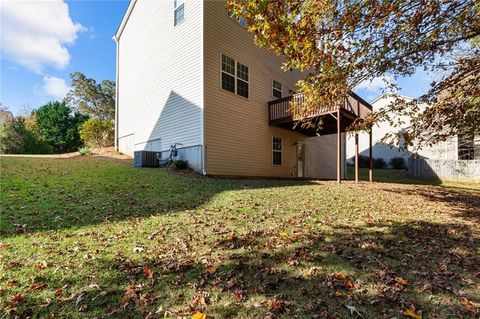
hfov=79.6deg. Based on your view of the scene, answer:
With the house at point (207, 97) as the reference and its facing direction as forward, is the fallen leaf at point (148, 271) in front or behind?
behind

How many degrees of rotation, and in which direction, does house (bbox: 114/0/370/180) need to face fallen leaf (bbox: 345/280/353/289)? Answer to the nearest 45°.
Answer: approximately 135° to its left

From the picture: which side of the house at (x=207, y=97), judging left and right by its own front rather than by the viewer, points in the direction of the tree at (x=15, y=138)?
front

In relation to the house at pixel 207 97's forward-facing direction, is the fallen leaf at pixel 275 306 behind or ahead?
behind

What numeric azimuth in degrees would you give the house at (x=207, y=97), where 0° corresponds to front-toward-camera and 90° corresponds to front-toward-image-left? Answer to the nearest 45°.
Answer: approximately 135°

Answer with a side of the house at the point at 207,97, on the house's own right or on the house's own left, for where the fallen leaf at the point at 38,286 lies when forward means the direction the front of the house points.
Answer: on the house's own left

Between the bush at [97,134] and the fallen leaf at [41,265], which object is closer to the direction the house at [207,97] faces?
the bush

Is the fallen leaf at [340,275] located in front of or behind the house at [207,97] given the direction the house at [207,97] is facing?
behind

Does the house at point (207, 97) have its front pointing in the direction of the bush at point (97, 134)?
yes

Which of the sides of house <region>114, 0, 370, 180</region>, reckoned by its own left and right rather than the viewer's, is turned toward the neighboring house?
right

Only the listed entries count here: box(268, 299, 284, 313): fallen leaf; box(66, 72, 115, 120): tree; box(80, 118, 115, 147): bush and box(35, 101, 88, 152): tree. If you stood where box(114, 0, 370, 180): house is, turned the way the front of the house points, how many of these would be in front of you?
3

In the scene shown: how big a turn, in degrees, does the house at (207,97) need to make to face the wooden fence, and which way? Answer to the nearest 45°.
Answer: approximately 90° to its right

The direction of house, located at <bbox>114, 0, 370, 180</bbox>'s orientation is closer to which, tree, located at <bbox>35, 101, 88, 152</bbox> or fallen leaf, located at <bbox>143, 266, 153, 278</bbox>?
the tree

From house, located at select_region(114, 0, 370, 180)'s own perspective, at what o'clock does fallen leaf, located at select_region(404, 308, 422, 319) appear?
The fallen leaf is roughly at 7 o'clock from the house.

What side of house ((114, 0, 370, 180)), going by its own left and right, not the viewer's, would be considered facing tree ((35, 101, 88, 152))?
front

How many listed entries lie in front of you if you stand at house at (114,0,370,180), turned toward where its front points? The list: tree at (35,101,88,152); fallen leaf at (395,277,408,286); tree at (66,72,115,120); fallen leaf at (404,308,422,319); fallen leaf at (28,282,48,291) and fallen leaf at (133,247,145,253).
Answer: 2

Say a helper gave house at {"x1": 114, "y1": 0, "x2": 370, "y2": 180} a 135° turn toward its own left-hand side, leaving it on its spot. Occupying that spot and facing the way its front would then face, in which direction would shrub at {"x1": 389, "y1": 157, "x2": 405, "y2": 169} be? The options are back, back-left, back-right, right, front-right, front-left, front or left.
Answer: back-left
